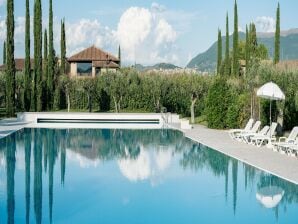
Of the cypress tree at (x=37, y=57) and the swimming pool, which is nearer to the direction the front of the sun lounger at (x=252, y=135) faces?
the swimming pool

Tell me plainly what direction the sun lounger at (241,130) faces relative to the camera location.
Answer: facing the viewer and to the left of the viewer

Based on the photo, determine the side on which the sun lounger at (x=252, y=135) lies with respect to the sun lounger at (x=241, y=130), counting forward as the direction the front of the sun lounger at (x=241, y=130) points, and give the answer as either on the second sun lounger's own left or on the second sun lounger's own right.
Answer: on the second sun lounger's own left

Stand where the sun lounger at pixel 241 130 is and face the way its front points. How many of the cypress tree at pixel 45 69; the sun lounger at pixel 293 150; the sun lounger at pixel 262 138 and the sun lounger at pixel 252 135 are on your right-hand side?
1

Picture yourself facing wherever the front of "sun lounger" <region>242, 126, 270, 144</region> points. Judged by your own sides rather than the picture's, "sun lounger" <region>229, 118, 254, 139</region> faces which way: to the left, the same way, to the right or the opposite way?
the same way

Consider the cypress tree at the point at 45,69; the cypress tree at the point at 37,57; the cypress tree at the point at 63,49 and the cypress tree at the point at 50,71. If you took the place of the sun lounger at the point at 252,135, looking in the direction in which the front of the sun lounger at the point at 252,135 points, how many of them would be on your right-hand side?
4

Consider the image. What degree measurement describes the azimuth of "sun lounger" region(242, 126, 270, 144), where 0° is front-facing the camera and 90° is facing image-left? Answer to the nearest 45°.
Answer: approximately 45°

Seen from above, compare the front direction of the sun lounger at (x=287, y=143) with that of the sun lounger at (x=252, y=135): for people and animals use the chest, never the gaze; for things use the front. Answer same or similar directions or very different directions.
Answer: same or similar directions

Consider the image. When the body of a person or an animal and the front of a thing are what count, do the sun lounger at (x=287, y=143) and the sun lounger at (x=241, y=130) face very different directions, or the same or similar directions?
same or similar directions

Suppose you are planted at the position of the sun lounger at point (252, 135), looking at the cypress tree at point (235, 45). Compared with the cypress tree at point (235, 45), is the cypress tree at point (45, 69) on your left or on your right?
left

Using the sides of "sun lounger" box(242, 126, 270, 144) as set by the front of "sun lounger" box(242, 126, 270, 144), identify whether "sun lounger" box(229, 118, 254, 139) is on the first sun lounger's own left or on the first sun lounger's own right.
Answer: on the first sun lounger's own right

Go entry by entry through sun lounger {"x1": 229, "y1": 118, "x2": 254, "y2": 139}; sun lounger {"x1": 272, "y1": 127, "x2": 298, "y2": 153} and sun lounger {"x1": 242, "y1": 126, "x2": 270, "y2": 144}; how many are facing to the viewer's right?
0

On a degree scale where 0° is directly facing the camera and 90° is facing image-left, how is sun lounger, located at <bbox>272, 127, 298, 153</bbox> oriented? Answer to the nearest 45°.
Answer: approximately 45°

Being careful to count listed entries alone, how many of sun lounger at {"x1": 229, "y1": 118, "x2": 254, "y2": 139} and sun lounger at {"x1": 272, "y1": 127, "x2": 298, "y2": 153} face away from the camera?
0
